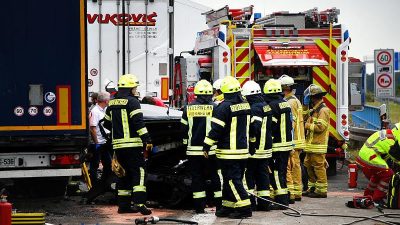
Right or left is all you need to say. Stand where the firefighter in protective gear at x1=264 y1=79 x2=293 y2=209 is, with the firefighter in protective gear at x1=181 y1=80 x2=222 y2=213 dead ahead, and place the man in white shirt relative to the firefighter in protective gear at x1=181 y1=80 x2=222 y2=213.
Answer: right

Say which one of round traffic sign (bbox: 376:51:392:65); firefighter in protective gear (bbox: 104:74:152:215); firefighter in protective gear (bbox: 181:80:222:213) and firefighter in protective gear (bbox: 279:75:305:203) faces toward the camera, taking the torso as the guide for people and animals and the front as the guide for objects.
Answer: the round traffic sign

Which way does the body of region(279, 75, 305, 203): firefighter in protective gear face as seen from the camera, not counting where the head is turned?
to the viewer's left

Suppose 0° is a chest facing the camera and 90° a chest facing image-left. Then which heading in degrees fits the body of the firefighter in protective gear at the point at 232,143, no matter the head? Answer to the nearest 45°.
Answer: approximately 135°

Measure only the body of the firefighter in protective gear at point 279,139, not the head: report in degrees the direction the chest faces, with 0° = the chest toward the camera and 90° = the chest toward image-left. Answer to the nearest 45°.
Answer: approximately 135°

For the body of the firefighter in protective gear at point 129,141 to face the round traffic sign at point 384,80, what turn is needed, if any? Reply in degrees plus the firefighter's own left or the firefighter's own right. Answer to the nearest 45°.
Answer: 0° — they already face it

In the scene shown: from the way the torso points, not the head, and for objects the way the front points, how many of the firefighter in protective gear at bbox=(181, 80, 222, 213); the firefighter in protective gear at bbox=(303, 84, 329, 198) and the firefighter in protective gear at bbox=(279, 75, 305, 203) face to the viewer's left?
2

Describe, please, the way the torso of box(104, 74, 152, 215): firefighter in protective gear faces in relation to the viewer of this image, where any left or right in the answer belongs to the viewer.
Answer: facing away from the viewer and to the right of the viewer

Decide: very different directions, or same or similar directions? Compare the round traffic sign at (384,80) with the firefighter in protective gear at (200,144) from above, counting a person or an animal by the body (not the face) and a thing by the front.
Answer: very different directions

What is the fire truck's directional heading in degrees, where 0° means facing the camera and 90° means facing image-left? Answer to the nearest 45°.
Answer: approximately 180°
